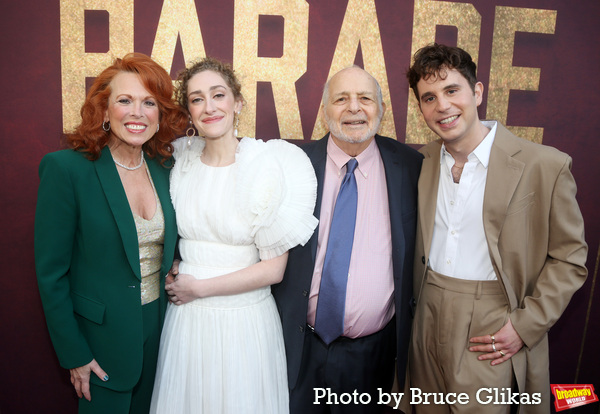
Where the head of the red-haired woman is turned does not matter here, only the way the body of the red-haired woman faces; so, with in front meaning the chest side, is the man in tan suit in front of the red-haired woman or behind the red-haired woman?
in front

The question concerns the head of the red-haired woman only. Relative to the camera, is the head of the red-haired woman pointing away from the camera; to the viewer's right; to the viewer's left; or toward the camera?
toward the camera

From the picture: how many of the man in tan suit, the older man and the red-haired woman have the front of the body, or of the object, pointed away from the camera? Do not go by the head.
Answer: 0

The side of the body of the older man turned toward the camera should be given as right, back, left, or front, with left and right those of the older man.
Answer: front

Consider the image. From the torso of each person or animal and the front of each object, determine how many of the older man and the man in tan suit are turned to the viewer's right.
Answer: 0

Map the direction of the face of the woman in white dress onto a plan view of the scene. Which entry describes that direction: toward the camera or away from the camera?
toward the camera

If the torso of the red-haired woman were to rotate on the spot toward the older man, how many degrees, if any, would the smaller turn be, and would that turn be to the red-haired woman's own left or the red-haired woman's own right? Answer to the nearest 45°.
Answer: approximately 45° to the red-haired woman's own left

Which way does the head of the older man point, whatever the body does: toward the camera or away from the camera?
toward the camera

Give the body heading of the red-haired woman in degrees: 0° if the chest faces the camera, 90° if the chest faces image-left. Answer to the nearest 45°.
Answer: approximately 315°

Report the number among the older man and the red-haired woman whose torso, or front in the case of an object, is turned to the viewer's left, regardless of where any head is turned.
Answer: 0

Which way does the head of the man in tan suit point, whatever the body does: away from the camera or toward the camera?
toward the camera
